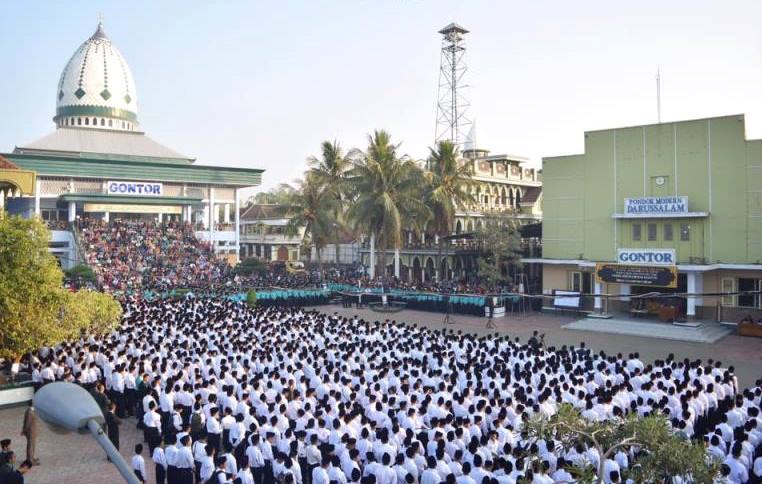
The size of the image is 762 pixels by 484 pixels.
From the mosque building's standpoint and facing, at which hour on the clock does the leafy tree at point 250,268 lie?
The leafy tree is roughly at 10 o'clock from the mosque building.

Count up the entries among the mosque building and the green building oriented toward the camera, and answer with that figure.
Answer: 2

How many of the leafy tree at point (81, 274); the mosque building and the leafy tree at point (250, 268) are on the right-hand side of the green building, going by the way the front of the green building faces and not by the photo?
3

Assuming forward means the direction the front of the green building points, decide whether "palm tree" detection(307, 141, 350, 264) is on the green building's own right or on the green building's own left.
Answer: on the green building's own right

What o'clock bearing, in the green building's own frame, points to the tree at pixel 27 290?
The tree is roughly at 1 o'clock from the green building.

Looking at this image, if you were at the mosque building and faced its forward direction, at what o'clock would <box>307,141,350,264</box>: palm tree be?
The palm tree is roughly at 10 o'clock from the mosque building.

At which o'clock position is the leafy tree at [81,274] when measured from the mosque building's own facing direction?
The leafy tree is roughly at 12 o'clock from the mosque building.

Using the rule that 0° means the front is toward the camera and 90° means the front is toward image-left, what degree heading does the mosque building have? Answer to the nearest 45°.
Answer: approximately 0°

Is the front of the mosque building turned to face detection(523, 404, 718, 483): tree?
yes
